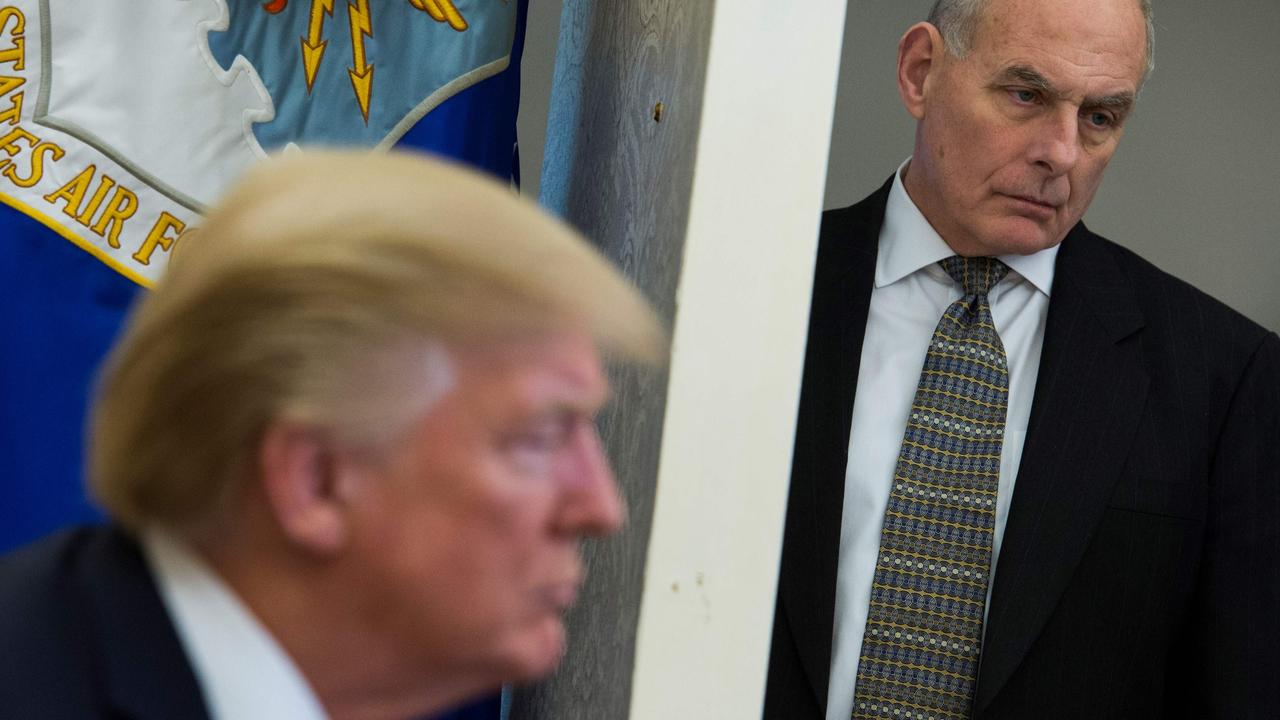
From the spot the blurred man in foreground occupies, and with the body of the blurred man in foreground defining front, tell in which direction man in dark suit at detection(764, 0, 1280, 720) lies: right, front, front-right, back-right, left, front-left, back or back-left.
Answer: front-left

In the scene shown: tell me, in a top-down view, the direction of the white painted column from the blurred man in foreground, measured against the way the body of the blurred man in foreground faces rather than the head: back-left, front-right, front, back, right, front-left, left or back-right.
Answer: front-left

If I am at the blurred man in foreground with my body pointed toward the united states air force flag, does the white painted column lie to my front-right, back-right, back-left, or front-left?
front-right

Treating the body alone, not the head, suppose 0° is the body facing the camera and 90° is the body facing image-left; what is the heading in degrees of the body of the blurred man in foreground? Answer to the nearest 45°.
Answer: approximately 270°

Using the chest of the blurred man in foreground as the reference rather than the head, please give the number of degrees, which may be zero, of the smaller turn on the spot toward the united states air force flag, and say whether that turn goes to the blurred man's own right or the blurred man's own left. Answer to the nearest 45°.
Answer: approximately 90° to the blurred man's own left

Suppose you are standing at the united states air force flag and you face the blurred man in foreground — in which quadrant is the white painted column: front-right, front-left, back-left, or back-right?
front-left

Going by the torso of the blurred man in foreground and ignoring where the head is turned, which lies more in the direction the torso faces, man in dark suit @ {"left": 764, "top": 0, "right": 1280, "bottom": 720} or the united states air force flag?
the man in dark suit

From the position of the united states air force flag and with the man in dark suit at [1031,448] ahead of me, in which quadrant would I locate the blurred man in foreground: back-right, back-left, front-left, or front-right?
front-right

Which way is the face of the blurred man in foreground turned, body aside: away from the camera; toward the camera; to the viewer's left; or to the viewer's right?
to the viewer's right
